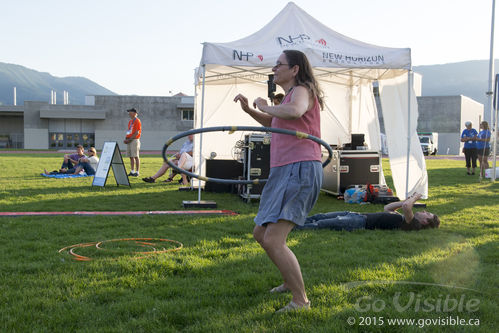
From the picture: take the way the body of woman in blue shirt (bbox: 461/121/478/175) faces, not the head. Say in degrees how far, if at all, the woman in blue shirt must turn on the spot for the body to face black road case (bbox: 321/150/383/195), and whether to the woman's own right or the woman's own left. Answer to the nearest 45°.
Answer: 0° — they already face it

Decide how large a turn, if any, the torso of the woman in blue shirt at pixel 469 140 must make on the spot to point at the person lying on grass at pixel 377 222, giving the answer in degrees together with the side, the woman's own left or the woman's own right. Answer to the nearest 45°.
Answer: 0° — they already face them

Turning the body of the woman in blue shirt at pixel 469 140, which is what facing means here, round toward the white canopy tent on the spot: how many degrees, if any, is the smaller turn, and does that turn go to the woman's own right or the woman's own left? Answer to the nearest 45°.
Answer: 0° — they already face it

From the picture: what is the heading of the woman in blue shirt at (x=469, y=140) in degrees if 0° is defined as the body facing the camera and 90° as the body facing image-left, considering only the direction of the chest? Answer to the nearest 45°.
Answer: approximately 0°

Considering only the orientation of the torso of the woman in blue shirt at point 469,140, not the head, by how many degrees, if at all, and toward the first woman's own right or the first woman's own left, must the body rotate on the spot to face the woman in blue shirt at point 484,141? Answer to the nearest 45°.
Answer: approximately 45° to the first woman's own left

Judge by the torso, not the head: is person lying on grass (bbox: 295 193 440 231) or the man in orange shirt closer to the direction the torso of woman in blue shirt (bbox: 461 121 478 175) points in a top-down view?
the person lying on grass
